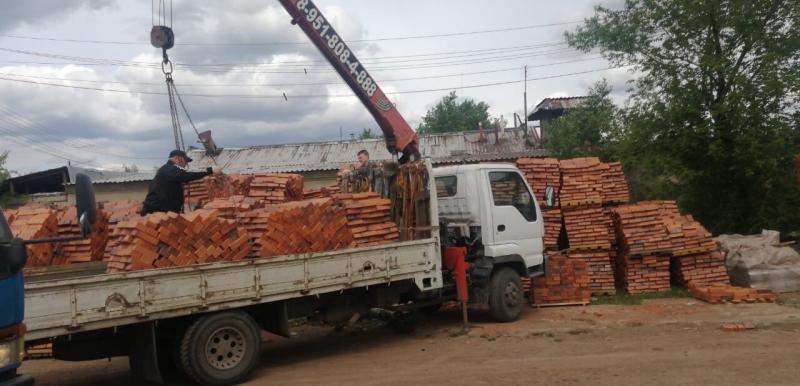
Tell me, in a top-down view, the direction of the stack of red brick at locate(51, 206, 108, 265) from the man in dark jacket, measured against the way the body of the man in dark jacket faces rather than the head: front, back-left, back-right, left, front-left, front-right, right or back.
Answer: back

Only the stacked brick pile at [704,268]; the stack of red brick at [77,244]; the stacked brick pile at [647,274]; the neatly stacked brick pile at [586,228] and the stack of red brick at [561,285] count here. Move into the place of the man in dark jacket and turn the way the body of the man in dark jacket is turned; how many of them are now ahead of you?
4

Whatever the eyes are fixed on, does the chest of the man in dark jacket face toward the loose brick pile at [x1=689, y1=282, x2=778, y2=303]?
yes

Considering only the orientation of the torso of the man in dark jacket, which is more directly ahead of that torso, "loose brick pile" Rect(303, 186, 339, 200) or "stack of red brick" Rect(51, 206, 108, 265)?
the loose brick pile

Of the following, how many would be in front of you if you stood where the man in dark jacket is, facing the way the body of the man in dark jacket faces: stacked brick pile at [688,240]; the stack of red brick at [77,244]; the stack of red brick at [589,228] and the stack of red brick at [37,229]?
2

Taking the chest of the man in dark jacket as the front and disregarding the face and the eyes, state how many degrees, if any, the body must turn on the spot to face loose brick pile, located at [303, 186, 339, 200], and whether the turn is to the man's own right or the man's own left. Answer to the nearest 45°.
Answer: approximately 45° to the man's own left

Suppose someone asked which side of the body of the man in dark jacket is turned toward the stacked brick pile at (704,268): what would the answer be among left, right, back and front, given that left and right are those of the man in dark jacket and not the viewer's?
front

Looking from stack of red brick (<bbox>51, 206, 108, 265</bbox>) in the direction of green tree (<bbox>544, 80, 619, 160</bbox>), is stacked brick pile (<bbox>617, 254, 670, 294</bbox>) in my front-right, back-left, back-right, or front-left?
front-right

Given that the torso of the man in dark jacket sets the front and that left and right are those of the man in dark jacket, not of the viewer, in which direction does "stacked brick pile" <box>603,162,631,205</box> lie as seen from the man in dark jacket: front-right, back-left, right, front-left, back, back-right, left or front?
front

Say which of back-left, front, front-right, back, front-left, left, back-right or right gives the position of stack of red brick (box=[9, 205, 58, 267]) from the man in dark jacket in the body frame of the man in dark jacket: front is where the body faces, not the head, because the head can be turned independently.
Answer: back

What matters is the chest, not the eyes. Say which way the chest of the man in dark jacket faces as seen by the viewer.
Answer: to the viewer's right

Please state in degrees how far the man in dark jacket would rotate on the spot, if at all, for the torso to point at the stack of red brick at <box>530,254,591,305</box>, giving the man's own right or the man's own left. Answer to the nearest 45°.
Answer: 0° — they already face it

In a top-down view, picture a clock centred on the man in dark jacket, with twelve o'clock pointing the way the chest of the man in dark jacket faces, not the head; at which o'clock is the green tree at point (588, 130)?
The green tree is roughly at 11 o'clock from the man in dark jacket.

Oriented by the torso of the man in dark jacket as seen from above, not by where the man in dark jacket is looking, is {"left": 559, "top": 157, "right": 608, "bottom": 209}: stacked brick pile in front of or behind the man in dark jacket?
in front

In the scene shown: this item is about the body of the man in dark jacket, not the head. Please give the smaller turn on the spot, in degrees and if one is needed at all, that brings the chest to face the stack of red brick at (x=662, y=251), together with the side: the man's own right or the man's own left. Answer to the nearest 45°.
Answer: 0° — they already face it

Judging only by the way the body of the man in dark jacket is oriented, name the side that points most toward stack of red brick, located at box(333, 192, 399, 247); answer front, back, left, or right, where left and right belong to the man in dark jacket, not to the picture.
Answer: front

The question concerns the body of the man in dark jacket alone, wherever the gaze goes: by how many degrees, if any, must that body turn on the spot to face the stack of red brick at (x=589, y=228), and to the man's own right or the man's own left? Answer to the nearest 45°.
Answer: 0° — they already face it
